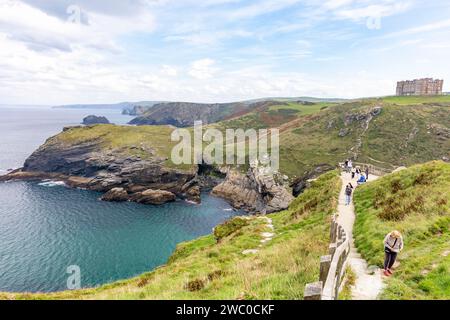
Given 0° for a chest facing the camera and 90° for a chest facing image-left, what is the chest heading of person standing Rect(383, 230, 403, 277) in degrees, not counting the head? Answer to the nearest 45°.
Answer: approximately 45°
